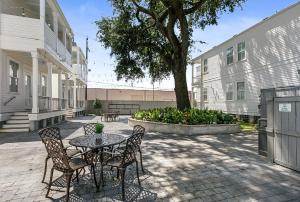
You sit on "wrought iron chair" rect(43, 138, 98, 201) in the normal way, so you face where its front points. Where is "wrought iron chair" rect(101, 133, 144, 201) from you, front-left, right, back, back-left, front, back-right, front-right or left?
front-right

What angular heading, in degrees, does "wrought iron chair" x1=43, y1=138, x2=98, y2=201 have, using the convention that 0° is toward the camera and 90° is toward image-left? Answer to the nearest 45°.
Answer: approximately 225°

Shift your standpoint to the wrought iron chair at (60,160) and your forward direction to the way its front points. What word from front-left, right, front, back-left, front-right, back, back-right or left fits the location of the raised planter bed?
front

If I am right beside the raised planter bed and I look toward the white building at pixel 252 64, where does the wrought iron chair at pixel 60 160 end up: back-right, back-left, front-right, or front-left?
back-right

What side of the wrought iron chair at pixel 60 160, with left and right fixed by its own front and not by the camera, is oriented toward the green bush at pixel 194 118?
front

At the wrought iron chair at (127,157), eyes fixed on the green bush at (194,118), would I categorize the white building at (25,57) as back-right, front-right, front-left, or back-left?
front-left

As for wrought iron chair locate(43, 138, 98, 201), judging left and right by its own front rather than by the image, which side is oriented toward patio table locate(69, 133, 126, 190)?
front

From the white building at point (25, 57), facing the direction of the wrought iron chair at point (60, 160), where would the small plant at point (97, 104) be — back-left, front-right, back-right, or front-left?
back-left

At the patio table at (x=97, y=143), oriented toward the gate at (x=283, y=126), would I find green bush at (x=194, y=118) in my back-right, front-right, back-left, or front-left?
front-left

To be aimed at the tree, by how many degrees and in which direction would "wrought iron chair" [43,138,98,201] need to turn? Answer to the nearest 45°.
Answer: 0° — it already faces it
